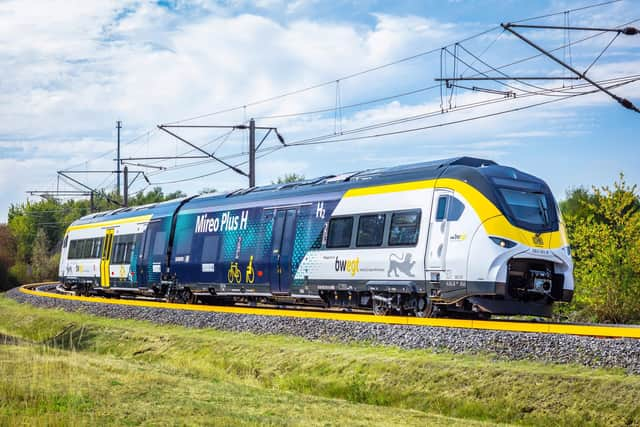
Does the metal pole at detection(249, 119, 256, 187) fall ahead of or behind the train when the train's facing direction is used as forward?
behind

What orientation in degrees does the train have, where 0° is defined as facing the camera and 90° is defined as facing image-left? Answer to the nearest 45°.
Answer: approximately 315°

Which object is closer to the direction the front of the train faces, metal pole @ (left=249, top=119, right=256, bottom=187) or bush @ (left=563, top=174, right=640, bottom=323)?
the bush

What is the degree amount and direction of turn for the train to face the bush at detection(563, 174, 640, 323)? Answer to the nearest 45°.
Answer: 0° — it already faces it
